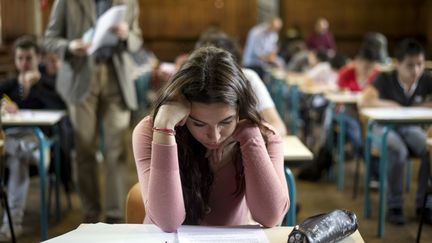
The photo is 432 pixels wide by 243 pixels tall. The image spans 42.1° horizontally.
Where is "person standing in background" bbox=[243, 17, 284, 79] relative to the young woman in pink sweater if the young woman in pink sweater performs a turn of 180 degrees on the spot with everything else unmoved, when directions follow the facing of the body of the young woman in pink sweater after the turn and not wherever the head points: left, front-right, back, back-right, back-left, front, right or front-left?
front

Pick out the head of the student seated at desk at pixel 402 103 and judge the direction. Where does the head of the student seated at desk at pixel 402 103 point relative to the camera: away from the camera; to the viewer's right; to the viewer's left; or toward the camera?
toward the camera

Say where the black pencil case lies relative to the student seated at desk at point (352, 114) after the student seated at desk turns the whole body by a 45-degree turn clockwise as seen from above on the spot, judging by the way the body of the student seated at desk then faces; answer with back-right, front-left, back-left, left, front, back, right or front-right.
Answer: left

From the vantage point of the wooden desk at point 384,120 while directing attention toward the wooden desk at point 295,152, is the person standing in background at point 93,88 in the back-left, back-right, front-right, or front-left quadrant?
front-right

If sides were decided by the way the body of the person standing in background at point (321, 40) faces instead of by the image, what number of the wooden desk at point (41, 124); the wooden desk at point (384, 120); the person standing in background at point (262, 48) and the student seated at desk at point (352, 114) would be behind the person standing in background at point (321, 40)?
0

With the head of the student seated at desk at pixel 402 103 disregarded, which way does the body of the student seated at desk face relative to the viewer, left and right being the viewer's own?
facing the viewer

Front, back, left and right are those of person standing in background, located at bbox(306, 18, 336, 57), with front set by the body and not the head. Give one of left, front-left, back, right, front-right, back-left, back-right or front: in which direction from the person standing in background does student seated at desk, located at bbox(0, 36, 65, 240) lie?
front

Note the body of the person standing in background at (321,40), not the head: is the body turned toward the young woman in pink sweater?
yes

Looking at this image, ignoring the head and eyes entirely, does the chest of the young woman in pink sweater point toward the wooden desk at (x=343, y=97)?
no

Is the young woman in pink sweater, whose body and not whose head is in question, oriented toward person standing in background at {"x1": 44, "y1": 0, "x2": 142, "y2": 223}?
no

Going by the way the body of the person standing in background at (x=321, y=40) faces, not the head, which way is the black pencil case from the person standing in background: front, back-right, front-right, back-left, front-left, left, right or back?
front

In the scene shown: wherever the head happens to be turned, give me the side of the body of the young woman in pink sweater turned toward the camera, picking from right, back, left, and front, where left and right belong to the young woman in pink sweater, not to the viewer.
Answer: front

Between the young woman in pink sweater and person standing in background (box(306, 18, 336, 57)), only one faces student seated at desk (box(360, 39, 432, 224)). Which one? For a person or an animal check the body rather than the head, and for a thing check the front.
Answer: the person standing in background

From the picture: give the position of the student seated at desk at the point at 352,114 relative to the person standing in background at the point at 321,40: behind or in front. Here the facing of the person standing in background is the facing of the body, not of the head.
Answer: in front

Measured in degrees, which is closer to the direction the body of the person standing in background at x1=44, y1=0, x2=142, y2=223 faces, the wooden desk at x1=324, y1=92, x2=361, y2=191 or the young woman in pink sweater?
the young woman in pink sweater

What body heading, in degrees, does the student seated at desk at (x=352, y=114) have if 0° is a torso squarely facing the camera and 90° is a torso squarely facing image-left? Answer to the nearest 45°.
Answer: approximately 45°
